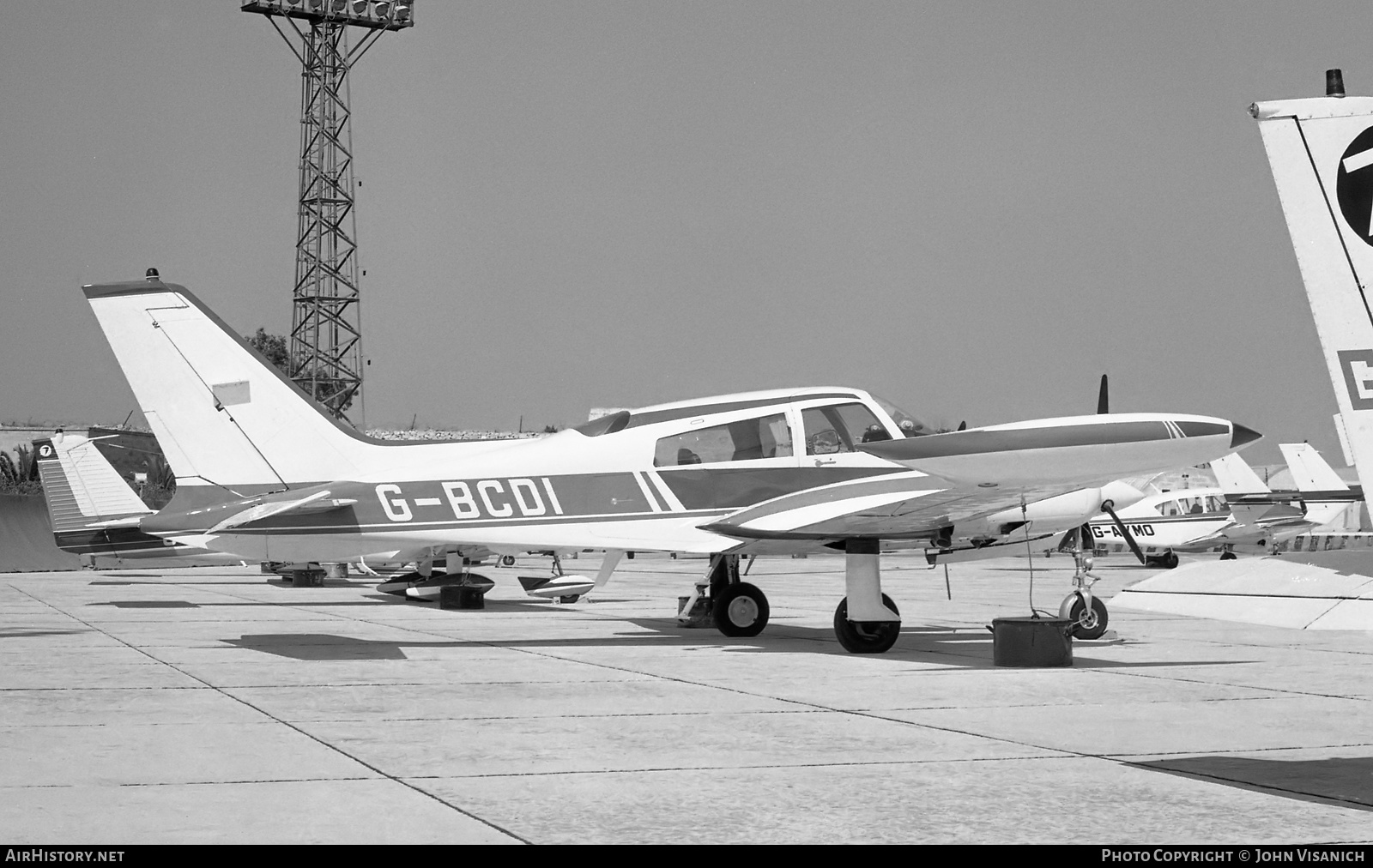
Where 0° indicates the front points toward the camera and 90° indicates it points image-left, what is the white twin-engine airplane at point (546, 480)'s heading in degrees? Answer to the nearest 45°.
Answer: approximately 270°

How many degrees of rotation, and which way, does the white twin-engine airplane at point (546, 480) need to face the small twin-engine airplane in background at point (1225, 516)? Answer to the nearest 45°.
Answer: approximately 45° to its left

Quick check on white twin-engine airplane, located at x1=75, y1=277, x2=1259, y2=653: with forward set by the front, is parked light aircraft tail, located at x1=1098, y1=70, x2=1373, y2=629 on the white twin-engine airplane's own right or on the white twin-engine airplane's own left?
on the white twin-engine airplane's own right

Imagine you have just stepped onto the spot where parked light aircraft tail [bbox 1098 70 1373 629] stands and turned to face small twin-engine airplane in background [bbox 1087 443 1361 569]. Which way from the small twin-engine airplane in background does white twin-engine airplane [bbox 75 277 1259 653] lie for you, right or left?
left
